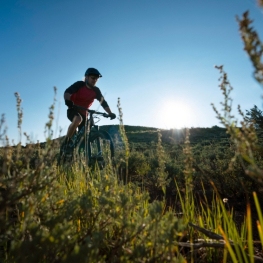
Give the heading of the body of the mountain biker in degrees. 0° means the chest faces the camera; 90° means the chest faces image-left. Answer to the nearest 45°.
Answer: approximately 315°
